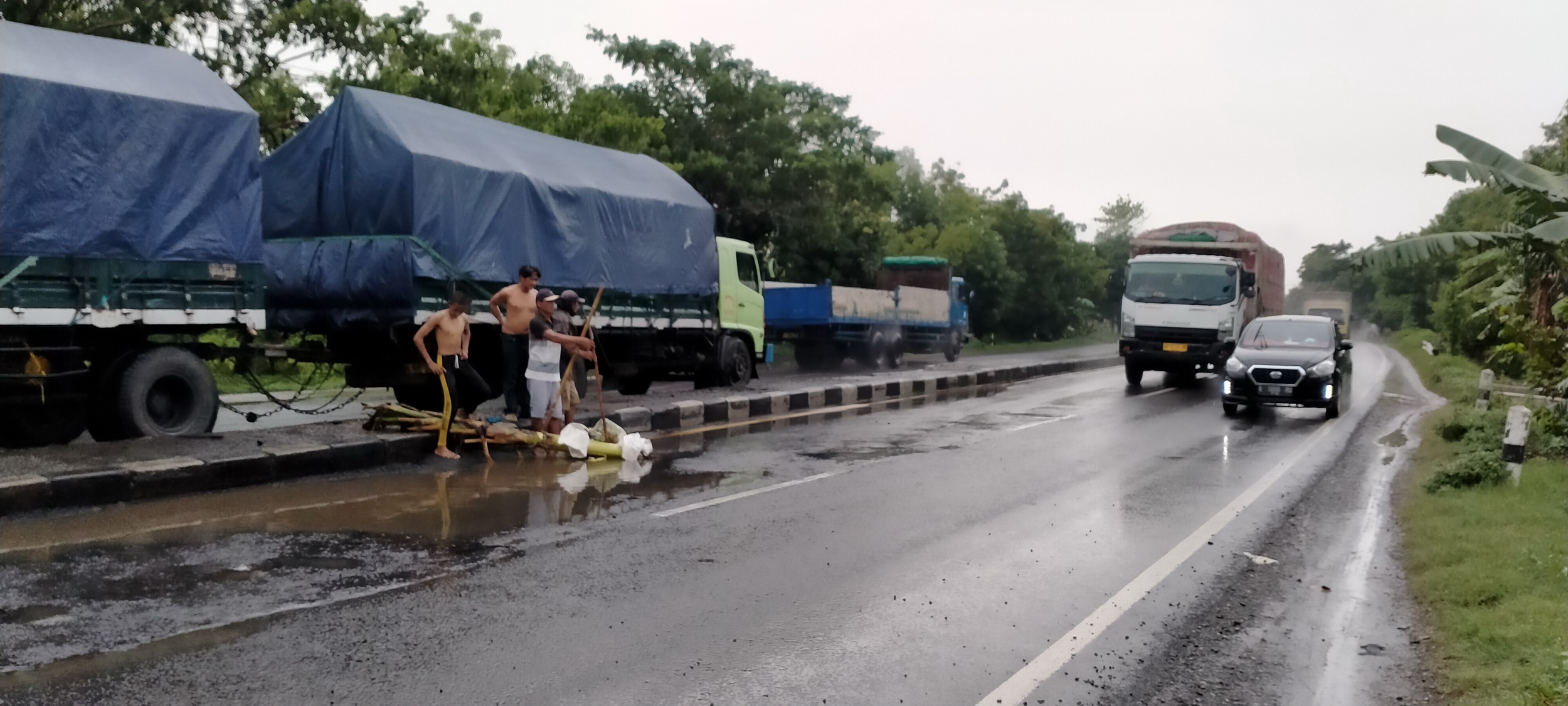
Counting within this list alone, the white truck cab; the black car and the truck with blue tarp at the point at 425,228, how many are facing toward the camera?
2

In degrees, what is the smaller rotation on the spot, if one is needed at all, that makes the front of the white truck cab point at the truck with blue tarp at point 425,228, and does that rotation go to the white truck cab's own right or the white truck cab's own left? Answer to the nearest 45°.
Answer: approximately 45° to the white truck cab's own right

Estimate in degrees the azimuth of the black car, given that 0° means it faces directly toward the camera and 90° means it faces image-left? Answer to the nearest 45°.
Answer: approximately 0°

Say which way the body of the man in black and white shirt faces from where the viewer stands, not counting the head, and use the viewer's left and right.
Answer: facing the viewer and to the right of the viewer

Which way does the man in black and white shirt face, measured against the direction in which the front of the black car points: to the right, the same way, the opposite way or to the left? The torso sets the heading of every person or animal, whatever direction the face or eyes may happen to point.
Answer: to the left

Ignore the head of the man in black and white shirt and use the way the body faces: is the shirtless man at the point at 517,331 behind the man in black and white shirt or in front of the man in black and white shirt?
behind

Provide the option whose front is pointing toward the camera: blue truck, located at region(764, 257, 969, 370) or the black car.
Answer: the black car

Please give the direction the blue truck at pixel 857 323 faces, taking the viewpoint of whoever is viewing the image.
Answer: facing away from the viewer and to the right of the viewer

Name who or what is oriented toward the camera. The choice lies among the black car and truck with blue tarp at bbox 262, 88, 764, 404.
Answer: the black car

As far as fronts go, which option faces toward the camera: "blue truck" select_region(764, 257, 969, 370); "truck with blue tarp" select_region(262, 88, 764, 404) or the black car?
the black car

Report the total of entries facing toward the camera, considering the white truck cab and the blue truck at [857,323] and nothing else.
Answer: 1

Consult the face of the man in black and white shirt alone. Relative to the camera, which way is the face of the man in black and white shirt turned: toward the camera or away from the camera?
toward the camera

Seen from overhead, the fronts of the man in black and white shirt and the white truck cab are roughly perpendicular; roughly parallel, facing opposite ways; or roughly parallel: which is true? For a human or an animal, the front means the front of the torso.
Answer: roughly perpendicular

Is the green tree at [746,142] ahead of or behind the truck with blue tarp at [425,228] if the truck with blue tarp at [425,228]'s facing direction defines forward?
ahead
